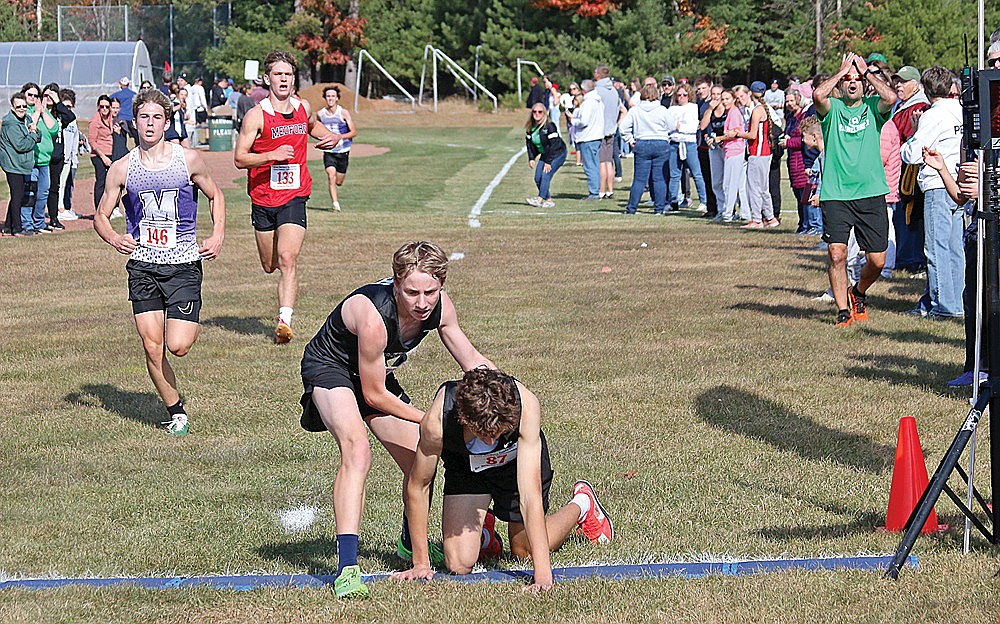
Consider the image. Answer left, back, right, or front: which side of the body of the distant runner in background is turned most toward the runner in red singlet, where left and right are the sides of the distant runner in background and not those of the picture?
front

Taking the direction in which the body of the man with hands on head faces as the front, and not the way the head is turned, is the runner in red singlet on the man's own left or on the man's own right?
on the man's own right

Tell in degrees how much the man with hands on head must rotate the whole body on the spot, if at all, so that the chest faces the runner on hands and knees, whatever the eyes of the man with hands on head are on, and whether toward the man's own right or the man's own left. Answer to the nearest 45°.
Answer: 0° — they already face them

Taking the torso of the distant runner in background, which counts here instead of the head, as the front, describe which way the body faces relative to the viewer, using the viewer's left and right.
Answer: facing the viewer

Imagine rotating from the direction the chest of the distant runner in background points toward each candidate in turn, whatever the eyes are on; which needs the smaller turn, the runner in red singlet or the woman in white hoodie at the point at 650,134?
the runner in red singlet

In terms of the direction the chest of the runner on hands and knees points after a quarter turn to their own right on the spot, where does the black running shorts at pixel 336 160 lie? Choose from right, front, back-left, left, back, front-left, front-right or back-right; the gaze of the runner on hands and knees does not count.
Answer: right

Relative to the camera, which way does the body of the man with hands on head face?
toward the camera

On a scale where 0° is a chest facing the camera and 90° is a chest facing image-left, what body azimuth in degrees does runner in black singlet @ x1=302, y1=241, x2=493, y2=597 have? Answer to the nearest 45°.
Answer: approximately 315°

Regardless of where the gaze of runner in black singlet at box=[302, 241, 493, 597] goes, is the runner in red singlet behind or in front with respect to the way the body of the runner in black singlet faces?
behind

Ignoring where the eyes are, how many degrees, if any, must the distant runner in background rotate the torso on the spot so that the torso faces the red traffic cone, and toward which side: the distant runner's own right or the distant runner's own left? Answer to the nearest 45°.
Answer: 0° — they already face it

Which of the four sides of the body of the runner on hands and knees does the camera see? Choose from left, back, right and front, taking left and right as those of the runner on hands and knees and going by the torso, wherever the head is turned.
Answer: front
